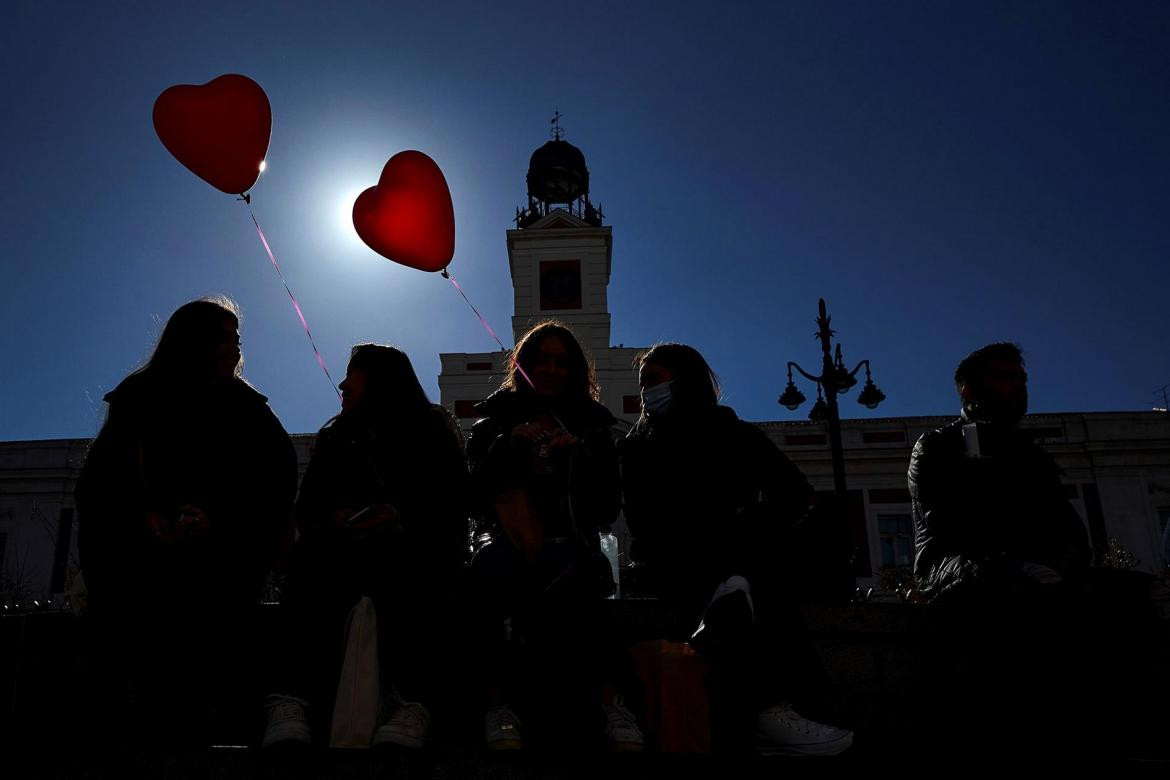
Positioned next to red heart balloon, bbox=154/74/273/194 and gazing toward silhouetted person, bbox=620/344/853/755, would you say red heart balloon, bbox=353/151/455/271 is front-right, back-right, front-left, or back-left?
front-left

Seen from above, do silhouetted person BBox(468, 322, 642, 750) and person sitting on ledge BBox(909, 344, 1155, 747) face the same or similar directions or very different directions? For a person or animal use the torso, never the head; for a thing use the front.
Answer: same or similar directions

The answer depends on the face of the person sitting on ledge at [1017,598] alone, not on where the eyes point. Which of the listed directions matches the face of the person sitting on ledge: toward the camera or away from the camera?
toward the camera

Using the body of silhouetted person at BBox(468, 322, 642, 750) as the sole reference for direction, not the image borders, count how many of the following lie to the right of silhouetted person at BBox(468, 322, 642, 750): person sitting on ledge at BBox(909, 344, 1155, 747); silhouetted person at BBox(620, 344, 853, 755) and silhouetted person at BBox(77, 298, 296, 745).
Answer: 1

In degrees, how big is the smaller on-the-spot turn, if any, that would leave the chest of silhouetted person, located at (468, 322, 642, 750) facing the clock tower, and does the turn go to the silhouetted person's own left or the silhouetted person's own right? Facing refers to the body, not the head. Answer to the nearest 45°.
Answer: approximately 180°

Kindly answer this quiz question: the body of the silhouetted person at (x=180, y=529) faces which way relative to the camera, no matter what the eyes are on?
toward the camera

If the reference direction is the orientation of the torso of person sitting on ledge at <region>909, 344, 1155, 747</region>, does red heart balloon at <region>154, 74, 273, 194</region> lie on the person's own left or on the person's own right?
on the person's own right

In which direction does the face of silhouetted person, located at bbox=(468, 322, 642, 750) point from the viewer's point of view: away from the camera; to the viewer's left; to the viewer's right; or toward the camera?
toward the camera

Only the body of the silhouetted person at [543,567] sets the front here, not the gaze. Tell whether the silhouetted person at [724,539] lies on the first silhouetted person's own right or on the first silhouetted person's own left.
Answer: on the first silhouetted person's own left

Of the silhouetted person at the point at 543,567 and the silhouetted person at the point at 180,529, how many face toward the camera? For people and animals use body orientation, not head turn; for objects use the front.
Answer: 2

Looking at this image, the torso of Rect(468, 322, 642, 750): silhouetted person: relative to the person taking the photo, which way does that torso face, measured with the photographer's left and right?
facing the viewer

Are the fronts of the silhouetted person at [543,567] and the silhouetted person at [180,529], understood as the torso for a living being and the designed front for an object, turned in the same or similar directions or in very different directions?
same or similar directions

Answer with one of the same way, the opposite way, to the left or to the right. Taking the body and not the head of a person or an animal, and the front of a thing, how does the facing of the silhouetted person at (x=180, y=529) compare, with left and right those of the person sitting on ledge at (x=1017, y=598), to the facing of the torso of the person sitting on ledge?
the same way

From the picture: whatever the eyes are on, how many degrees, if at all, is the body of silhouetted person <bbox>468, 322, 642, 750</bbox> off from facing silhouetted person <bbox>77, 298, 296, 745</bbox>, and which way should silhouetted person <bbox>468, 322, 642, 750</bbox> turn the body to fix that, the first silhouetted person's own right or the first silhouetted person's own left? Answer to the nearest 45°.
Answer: approximately 90° to the first silhouetted person's own right

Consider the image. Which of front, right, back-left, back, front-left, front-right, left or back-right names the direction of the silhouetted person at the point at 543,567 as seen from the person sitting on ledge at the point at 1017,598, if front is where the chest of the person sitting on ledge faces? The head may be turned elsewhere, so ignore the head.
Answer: right

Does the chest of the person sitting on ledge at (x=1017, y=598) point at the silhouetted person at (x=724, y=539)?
no
